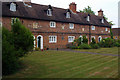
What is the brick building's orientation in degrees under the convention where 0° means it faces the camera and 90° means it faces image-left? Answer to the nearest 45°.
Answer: approximately 315°

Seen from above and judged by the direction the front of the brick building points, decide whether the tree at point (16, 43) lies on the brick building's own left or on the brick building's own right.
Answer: on the brick building's own right

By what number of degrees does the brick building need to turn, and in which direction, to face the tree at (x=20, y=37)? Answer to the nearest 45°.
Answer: approximately 45° to its right
